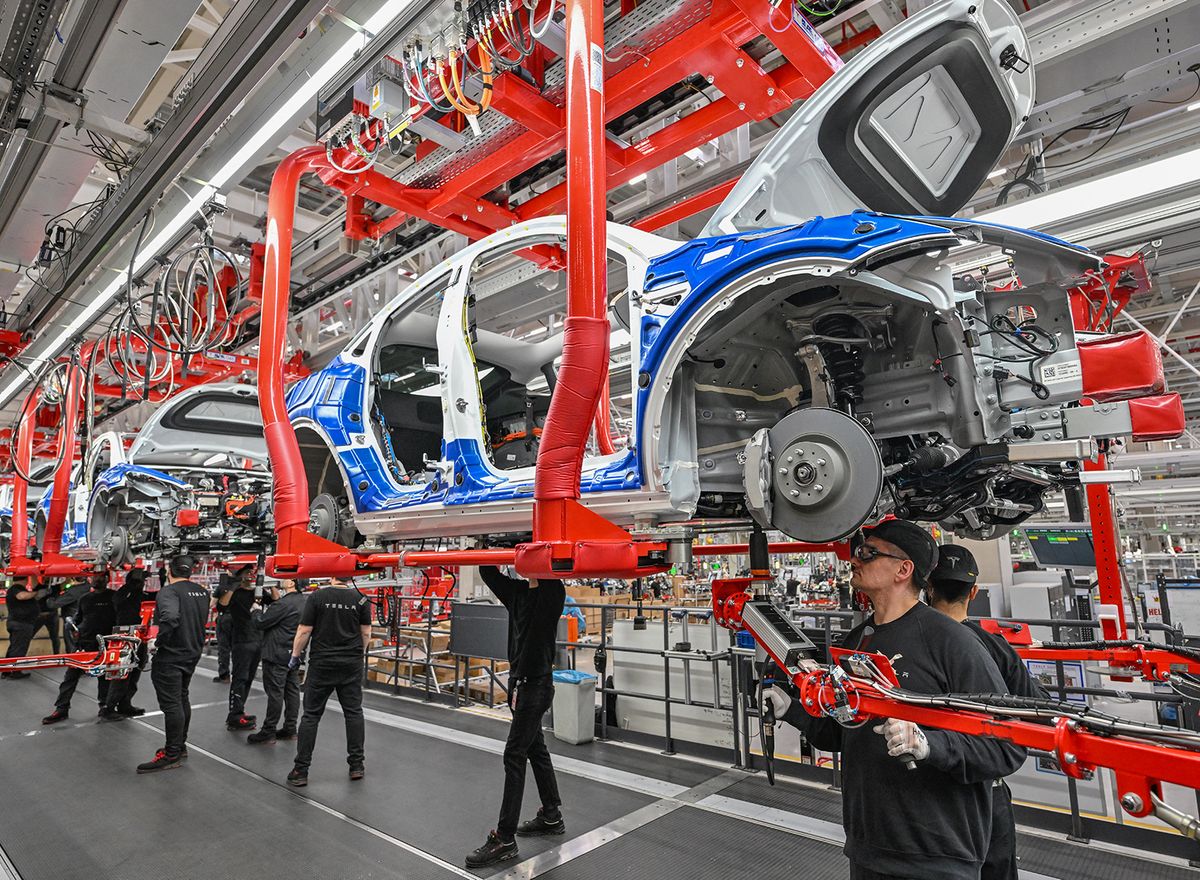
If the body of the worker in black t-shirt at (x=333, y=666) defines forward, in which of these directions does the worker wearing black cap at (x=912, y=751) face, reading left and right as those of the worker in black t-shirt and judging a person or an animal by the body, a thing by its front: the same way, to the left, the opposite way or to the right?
to the left

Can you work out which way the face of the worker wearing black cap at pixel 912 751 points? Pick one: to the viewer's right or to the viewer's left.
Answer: to the viewer's left

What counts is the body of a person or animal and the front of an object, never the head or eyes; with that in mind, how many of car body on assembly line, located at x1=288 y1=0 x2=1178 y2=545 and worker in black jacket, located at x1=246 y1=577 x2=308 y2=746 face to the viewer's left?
1

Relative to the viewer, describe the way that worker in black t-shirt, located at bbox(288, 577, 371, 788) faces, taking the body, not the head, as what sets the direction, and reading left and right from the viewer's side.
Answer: facing away from the viewer

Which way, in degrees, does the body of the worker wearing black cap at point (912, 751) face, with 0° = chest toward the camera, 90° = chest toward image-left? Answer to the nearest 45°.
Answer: approximately 45°

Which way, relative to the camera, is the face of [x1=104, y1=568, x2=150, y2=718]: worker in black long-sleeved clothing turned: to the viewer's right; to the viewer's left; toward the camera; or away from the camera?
away from the camera

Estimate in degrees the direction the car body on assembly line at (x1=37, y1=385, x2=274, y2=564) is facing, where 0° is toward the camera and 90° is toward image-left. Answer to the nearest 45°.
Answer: approximately 315°

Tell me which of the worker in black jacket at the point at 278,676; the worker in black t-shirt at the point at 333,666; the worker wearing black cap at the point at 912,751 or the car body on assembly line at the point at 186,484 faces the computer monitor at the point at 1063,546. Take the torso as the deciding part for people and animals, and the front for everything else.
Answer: the car body on assembly line

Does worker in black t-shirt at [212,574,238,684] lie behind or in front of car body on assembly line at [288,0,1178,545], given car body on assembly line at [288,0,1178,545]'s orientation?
behind

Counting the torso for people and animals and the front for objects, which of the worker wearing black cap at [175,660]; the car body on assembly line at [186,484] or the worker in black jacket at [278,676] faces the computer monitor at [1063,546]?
the car body on assembly line
